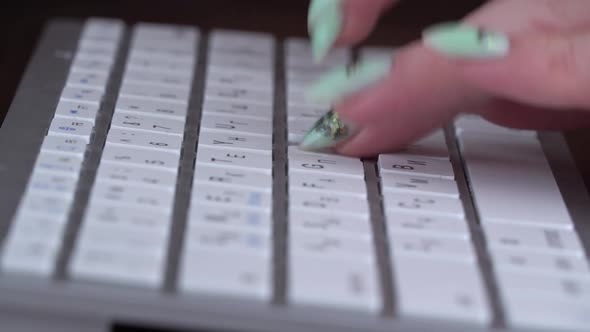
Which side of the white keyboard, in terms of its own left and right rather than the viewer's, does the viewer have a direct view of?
right
